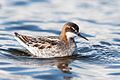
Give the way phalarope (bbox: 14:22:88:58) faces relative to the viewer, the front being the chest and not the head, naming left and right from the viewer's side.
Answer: facing to the right of the viewer
